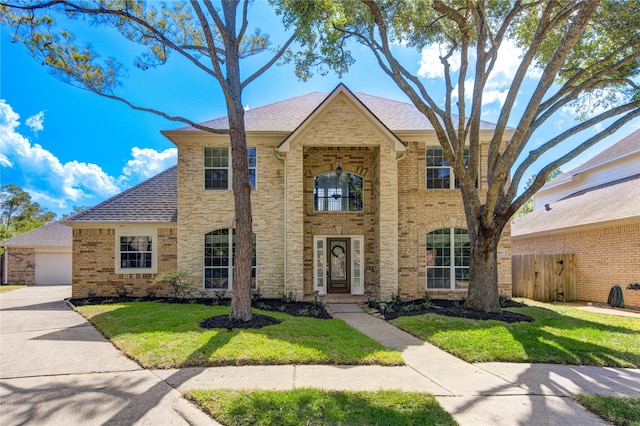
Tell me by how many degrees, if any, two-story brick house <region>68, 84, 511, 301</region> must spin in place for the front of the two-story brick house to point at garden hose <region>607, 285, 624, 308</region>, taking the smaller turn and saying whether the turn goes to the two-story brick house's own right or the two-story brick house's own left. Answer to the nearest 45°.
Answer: approximately 90° to the two-story brick house's own left

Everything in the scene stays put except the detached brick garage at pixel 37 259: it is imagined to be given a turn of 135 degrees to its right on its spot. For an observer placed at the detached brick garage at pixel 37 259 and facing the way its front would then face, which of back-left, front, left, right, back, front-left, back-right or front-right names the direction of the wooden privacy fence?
back

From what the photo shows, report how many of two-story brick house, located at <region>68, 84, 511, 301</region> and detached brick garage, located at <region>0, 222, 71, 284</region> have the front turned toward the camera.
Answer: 2

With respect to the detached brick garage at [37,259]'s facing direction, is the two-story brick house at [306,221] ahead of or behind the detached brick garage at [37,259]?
ahead

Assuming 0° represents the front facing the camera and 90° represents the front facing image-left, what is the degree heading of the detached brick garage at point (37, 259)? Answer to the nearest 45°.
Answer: approximately 0°

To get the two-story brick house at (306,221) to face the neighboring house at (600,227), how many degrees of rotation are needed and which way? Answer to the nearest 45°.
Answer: approximately 90° to its left

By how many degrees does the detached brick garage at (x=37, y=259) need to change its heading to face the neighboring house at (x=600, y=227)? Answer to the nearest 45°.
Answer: approximately 45° to its left

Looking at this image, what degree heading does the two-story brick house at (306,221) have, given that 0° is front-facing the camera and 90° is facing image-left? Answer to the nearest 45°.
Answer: approximately 0°

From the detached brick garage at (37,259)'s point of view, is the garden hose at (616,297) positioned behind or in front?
in front

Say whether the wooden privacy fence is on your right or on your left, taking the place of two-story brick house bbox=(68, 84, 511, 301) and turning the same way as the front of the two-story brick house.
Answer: on your left
